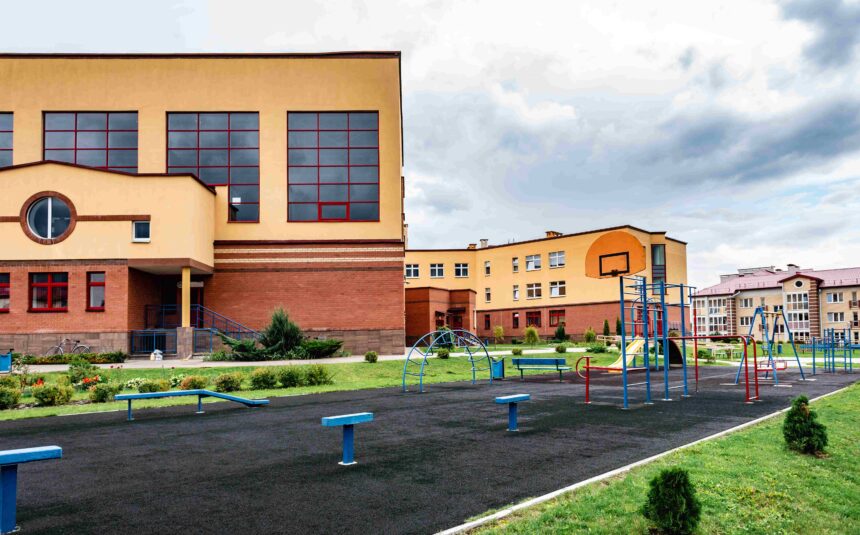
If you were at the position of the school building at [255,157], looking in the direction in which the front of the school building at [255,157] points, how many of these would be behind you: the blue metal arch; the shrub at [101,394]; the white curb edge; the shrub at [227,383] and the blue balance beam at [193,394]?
0

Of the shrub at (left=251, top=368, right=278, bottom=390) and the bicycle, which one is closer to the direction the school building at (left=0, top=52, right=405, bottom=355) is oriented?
the shrub

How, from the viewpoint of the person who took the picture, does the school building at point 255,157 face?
facing the viewer

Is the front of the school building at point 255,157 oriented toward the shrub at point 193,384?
yes

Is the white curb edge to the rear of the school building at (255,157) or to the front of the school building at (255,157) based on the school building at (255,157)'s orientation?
to the front

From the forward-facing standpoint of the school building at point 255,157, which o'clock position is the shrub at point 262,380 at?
The shrub is roughly at 12 o'clock from the school building.

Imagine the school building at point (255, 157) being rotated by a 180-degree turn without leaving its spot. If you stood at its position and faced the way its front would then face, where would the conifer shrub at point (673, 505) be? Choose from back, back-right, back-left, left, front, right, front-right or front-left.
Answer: back

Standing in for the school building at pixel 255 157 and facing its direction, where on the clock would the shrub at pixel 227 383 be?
The shrub is roughly at 12 o'clock from the school building.

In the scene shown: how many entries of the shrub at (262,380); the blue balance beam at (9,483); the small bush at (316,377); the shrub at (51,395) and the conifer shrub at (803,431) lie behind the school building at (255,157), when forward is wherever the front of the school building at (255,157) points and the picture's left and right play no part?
0

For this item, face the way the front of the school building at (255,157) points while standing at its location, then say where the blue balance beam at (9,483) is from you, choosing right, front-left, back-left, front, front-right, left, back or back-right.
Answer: front

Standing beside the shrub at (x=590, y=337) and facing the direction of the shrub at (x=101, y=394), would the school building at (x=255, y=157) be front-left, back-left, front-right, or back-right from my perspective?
front-right

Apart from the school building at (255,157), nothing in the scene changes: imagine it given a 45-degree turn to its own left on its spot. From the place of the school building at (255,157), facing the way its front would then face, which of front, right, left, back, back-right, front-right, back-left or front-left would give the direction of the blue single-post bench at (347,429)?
front-right

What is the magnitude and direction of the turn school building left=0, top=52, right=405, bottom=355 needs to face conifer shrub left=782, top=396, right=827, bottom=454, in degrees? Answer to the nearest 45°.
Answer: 0° — it already faces it

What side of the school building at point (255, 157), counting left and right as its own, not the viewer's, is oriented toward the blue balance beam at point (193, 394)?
front

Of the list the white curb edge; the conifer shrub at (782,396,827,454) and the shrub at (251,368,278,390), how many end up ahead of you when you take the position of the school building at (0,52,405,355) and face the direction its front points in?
3

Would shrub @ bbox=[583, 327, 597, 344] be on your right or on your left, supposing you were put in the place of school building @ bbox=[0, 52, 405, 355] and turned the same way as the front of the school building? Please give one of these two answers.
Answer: on your left

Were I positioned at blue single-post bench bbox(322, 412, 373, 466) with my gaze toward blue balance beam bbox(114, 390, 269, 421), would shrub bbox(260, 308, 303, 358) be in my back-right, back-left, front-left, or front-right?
front-right

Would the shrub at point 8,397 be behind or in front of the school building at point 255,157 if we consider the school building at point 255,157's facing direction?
in front
